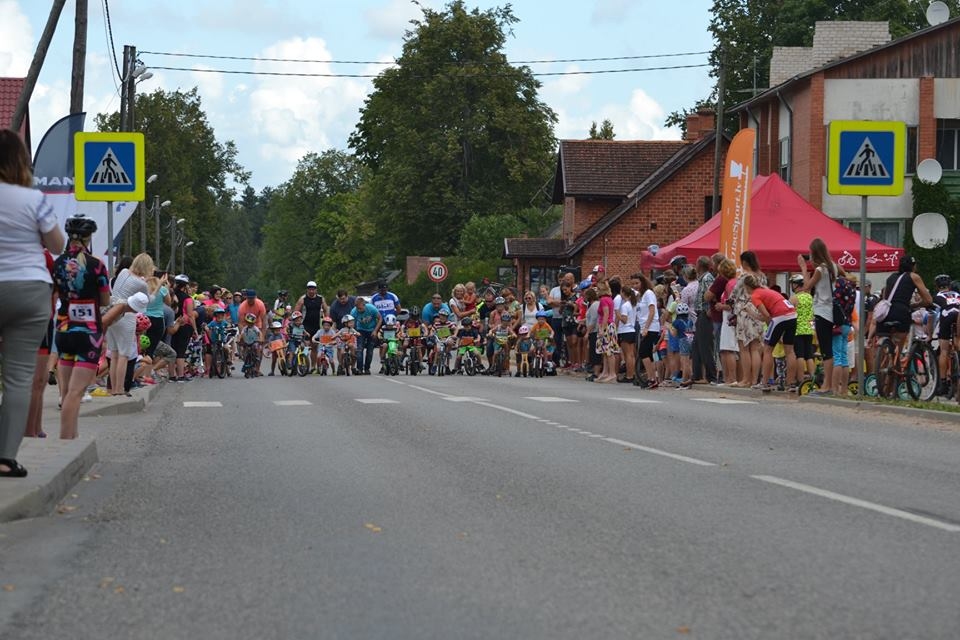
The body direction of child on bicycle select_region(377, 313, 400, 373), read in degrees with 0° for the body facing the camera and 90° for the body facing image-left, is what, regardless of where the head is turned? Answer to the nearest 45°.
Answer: approximately 0°

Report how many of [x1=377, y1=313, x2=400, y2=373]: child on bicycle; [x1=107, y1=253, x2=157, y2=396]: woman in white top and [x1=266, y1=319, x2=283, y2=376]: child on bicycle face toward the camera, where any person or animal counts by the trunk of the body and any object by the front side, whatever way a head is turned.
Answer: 2

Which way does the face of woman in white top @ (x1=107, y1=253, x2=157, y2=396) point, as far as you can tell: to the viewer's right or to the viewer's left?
to the viewer's right
